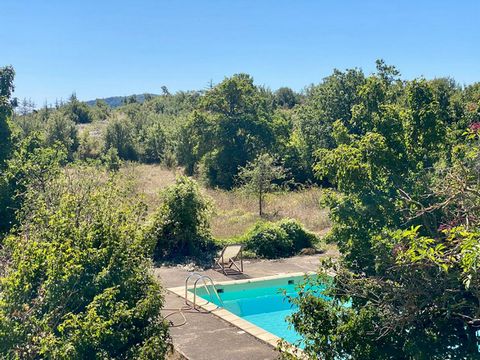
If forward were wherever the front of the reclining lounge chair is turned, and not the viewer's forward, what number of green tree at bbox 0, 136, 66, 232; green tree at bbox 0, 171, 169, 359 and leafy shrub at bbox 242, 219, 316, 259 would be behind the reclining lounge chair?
1

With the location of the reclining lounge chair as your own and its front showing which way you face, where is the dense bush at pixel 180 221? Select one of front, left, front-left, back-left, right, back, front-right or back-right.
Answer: right

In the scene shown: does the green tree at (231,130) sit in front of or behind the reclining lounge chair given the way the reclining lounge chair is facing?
behind

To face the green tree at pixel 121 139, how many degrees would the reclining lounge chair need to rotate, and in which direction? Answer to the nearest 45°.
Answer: approximately 135° to its right

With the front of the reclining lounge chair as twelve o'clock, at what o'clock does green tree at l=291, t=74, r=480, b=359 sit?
The green tree is roughly at 10 o'clock from the reclining lounge chair.

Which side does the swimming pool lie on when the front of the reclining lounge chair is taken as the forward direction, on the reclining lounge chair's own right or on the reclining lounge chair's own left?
on the reclining lounge chair's own left

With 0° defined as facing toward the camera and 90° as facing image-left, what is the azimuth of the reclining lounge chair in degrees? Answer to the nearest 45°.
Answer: approximately 45°
